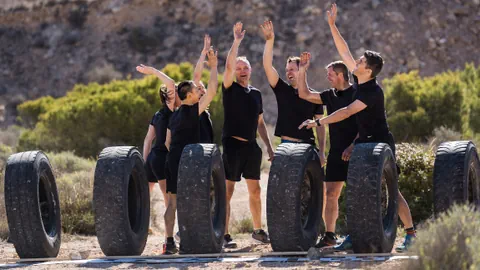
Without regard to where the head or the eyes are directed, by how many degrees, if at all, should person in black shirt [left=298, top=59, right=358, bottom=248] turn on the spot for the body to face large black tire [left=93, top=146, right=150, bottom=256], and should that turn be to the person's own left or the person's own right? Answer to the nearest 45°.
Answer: approximately 45° to the person's own right

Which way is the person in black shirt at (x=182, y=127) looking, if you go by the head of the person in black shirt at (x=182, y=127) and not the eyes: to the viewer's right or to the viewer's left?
to the viewer's right

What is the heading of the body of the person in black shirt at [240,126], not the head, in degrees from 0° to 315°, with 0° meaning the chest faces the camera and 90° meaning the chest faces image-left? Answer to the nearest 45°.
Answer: approximately 0°

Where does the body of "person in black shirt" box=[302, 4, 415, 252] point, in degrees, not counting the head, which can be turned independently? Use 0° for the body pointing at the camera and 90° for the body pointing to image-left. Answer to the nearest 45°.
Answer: approximately 90°
